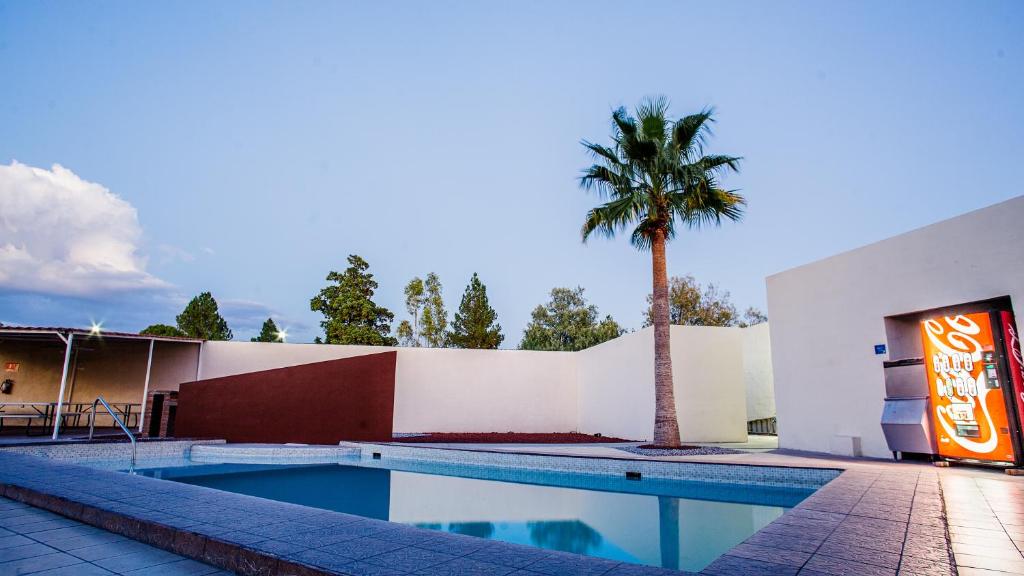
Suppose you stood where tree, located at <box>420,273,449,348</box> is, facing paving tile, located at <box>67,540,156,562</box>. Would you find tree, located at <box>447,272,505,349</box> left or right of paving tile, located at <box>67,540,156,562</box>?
left

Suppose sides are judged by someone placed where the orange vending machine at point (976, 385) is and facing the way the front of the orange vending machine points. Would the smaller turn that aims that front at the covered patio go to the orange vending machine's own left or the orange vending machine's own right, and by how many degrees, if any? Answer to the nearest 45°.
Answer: approximately 45° to the orange vending machine's own right

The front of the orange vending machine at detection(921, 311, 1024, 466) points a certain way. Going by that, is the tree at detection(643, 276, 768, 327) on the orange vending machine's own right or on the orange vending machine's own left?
on the orange vending machine's own right

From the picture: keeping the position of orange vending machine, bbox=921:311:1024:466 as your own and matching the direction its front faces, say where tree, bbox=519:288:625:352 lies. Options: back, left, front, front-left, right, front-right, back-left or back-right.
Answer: right

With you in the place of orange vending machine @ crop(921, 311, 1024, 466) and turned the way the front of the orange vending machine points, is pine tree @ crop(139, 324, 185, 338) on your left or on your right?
on your right

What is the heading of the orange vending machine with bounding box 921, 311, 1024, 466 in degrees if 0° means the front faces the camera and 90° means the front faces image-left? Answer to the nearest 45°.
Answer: approximately 45°

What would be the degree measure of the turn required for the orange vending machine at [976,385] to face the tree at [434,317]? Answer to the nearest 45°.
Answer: approximately 90° to its right

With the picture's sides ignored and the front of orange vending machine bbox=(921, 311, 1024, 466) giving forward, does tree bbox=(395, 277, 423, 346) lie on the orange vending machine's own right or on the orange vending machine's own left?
on the orange vending machine's own right

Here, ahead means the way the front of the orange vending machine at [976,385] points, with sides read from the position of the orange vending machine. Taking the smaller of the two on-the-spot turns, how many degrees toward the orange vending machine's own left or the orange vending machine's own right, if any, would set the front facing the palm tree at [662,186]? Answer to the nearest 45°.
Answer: approximately 45° to the orange vending machine's own right

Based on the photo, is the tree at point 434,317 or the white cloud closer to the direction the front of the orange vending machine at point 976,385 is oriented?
the white cloud

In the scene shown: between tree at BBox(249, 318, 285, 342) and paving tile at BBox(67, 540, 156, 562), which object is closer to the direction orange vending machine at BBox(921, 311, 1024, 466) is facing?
the paving tile

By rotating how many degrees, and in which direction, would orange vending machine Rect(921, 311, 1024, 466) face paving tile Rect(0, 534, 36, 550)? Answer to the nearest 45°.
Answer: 0° — it already faces it
